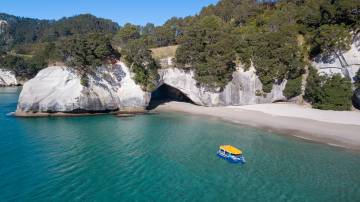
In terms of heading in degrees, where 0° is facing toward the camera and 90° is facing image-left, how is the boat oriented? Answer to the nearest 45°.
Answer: approximately 315°
